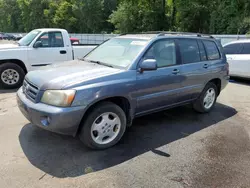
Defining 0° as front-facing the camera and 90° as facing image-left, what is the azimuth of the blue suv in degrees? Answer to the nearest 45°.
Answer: approximately 45°

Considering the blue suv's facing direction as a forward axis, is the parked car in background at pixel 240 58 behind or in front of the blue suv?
behind

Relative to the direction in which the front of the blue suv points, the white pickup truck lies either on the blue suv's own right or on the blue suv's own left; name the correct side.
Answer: on the blue suv's own right
